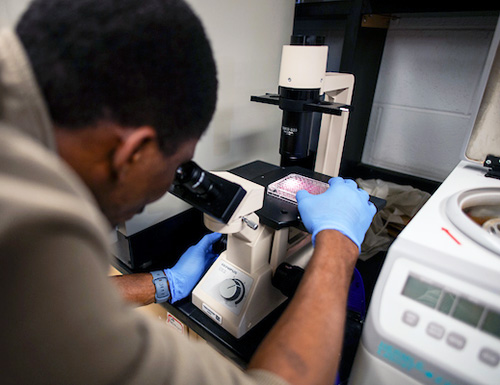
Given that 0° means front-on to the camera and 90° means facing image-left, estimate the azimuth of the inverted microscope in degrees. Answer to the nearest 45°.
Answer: approximately 45°

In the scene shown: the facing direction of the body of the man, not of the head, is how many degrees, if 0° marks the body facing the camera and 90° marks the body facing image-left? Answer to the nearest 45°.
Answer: approximately 225°

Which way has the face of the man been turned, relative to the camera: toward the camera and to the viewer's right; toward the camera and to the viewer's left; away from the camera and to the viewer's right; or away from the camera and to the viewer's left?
away from the camera and to the viewer's right

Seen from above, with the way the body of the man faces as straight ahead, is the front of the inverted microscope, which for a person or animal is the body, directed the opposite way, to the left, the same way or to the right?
the opposite way
